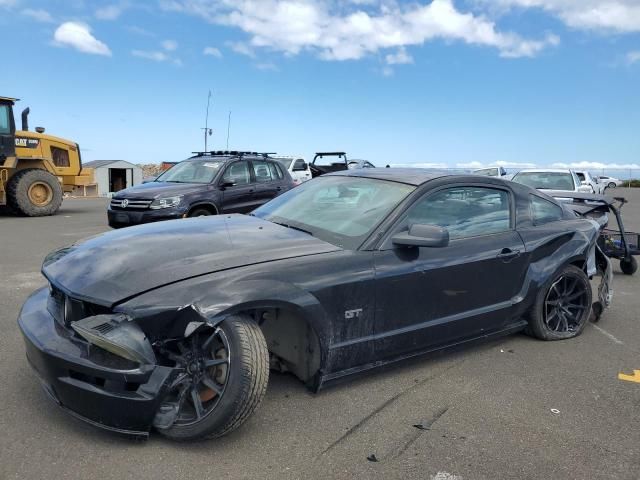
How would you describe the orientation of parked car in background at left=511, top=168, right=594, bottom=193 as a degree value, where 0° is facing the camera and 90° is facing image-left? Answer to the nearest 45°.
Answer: approximately 45°

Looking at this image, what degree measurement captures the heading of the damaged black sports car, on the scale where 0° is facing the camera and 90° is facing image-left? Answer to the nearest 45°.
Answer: approximately 45°

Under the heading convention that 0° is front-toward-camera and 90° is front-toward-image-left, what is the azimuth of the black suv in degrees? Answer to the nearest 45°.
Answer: approximately 45°

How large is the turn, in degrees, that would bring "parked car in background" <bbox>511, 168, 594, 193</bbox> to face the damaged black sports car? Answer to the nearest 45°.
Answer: approximately 45° to its left

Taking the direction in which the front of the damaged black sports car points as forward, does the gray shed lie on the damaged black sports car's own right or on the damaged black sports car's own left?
on the damaged black sports car's own right

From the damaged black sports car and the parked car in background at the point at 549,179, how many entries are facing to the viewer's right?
0

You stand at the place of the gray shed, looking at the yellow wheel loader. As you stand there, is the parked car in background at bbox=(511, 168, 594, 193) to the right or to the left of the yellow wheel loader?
left

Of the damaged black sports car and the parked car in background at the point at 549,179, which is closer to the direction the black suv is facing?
the damaged black sports car

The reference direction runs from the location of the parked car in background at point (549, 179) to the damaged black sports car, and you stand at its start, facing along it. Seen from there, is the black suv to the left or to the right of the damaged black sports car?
right

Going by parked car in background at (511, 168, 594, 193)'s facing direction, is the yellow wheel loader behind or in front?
in front

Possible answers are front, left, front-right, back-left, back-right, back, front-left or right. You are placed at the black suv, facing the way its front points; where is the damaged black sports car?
front-left

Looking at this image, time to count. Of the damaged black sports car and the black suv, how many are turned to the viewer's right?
0

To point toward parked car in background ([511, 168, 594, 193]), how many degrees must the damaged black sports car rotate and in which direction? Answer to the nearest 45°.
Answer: approximately 180°

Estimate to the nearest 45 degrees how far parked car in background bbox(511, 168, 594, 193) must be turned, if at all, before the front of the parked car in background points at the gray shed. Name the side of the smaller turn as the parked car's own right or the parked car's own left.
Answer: approximately 45° to the parked car's own right

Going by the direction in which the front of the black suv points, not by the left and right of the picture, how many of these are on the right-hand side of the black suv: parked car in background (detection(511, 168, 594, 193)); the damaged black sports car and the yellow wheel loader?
1

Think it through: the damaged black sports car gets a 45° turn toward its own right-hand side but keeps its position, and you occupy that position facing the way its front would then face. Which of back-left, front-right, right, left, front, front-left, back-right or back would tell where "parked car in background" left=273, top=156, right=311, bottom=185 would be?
right
